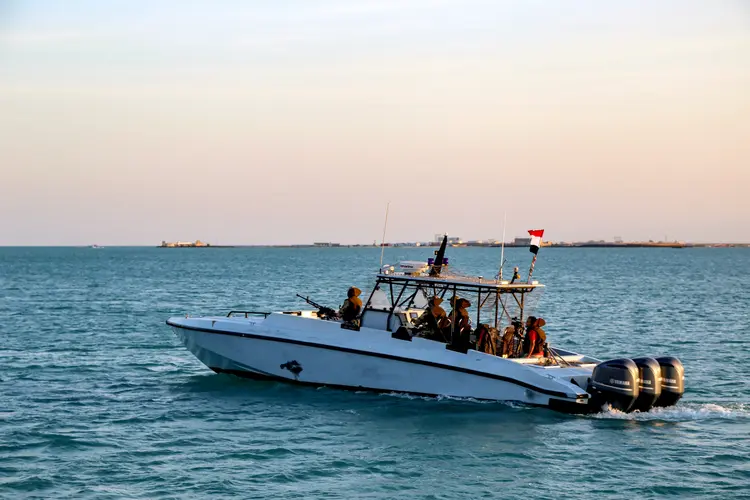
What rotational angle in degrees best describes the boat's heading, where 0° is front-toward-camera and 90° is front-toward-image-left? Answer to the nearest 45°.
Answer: approximately 135°
